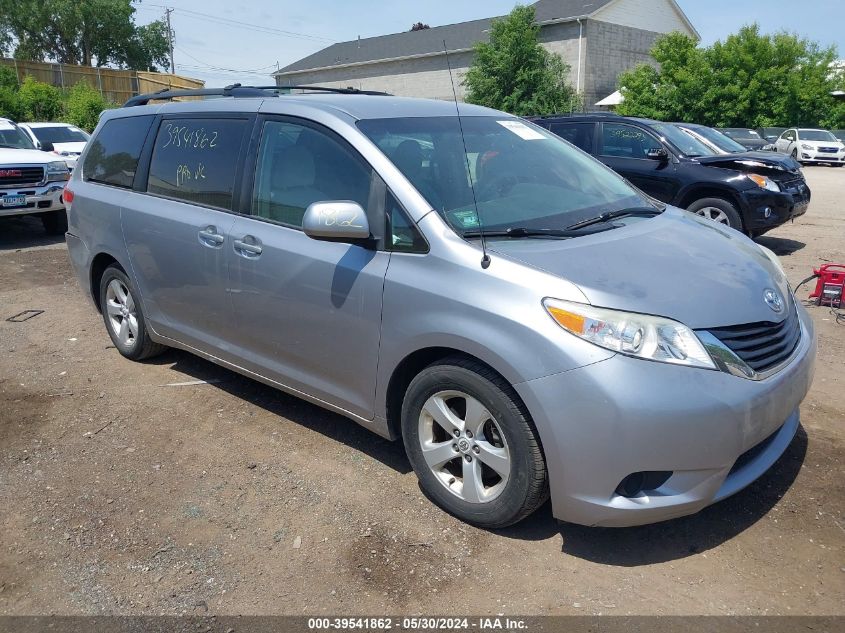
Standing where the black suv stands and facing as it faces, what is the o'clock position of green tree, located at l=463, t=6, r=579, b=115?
The green tree is roughly at 7 o'clock from the black suv.

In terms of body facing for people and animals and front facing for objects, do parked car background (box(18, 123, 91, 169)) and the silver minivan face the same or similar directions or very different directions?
same or similar directions

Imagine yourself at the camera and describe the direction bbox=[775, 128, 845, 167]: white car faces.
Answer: facing the viewer and to the right of the viewer

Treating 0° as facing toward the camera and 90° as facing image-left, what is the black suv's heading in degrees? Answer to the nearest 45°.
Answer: approximately 315°

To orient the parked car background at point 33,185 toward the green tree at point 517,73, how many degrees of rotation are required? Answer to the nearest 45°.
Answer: approximately 90° to its left

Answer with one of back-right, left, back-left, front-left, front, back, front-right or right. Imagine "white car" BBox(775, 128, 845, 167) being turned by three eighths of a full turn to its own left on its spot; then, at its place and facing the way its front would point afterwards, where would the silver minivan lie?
back

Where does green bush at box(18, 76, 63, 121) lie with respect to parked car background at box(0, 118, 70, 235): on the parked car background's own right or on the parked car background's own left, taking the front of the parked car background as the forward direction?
on the parked car background's own left

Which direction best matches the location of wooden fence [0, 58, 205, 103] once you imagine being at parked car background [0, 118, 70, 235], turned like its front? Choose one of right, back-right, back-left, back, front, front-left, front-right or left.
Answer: back-left

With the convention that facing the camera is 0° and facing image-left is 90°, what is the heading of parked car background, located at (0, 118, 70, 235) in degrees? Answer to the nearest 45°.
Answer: approximately 315°

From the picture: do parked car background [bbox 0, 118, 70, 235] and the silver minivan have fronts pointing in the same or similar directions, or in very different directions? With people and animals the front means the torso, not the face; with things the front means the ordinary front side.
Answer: same or similar directions

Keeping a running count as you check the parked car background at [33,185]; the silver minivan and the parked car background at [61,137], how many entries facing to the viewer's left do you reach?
0

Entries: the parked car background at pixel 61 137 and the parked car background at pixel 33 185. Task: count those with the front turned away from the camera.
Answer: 0

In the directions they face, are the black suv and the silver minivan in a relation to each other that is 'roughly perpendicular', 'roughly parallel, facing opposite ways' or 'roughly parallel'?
roughly parallel

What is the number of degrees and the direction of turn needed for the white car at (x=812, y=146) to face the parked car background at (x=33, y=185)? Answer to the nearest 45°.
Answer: approximately 45° to its right
